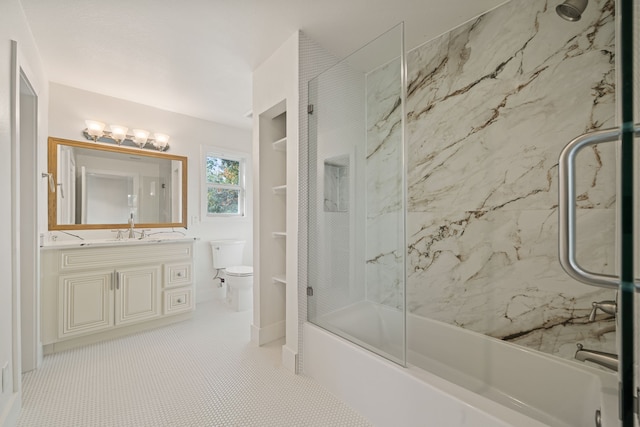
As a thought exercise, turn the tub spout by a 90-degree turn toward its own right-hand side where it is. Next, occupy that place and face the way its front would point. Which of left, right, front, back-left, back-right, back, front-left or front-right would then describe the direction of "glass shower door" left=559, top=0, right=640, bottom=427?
back

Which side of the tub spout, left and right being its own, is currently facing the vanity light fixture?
front

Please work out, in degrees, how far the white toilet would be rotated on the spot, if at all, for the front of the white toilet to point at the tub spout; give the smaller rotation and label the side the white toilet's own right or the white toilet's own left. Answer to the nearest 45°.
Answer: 0° — it already faces it

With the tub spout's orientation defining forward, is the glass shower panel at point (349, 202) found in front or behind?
in front

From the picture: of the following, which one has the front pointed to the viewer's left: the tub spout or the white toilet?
the tub spout

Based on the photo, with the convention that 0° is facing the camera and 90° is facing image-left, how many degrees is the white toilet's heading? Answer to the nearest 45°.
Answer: approximately 315°

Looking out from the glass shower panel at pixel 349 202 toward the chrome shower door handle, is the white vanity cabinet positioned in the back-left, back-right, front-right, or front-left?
back-right

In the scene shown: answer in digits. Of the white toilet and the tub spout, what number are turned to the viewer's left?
1

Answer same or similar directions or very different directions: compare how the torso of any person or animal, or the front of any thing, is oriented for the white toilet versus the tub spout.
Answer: very different directions

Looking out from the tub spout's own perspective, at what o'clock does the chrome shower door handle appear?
The chrome shower door handle is roughly at 9 o'clock from the tub spout.

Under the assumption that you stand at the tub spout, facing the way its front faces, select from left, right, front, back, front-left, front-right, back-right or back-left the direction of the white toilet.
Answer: front

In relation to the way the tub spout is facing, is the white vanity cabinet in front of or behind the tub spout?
in front

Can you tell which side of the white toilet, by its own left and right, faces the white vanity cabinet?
right

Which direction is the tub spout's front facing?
to the viewer's left
